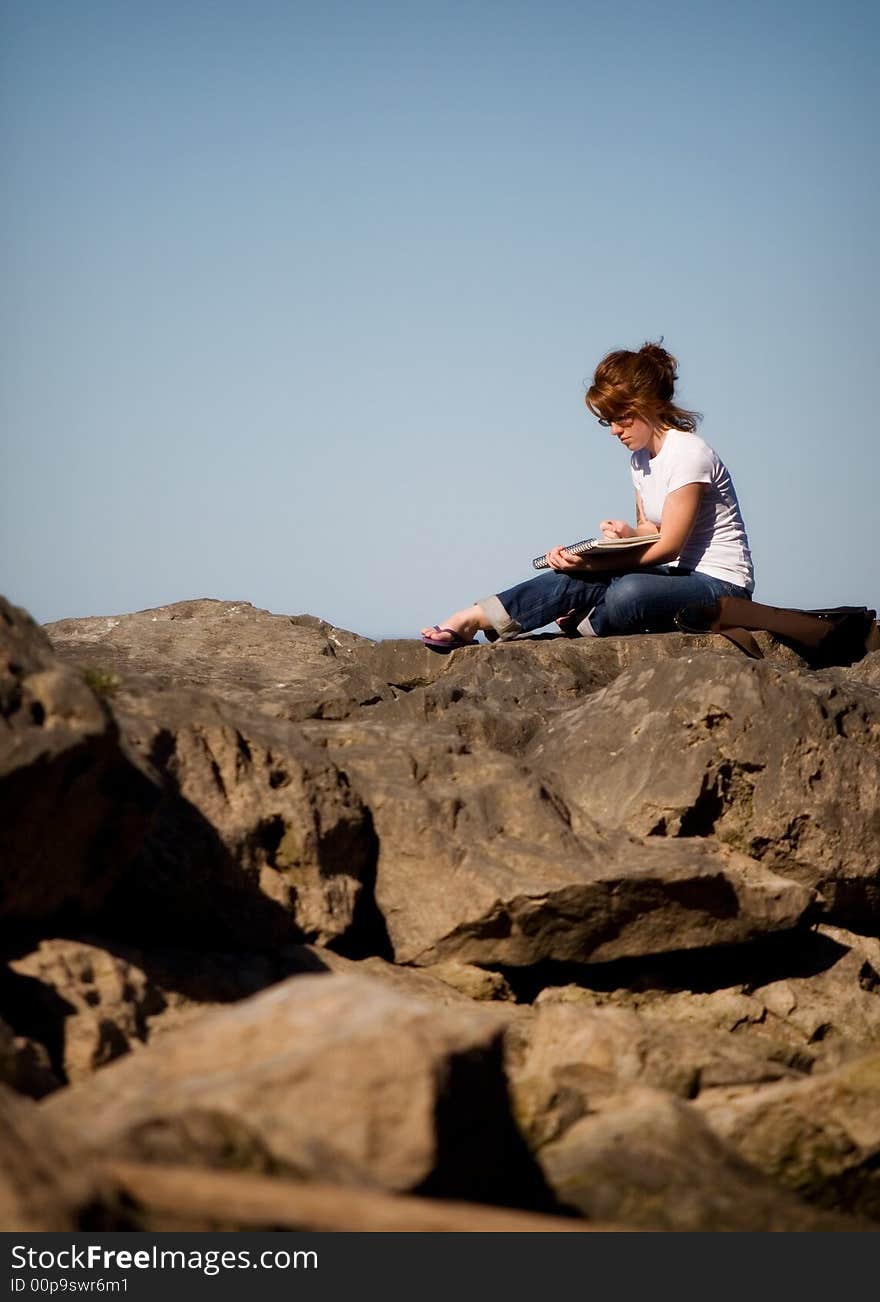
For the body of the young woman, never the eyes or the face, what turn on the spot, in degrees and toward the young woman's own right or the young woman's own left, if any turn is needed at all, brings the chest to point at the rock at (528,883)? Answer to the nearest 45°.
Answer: approximately 90° to the young woman's own left

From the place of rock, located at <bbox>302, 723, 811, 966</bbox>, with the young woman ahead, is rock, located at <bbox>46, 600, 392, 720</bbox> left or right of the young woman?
left

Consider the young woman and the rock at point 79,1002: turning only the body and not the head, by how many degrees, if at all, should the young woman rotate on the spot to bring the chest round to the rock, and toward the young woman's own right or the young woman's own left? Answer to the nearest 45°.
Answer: approximately 90° to the young woman's own left

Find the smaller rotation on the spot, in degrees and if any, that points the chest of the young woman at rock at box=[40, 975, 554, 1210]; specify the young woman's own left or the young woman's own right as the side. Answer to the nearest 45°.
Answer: approximately 90° to the young woman's own left

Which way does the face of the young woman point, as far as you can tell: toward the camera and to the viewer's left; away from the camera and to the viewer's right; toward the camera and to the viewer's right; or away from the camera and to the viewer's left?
toward the camera and to the viewer's left

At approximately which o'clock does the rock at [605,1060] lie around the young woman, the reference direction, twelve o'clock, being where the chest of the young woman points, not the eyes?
The rock is roughly at 9 o'clock from the young woman.

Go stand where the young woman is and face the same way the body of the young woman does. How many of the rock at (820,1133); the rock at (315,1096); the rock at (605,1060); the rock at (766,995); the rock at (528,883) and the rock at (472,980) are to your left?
6

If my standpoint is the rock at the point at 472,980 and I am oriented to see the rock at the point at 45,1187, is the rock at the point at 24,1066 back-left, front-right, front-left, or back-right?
front-right

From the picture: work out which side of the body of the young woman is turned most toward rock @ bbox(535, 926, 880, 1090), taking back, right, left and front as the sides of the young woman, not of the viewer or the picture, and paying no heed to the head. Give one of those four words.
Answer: left

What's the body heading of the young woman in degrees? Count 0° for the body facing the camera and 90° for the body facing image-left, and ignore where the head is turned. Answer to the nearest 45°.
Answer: approximately 90°

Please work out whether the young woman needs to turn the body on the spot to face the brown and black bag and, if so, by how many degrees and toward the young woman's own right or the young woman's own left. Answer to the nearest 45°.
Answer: approximately 180°

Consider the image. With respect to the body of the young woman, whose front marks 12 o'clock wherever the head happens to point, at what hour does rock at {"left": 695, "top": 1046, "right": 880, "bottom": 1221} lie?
The rock is roughly at 9 o'clock from the young woman.

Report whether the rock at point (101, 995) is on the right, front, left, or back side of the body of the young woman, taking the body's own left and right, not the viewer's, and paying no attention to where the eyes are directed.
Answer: left
